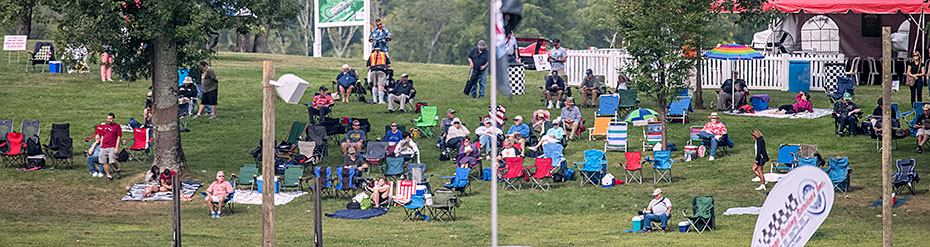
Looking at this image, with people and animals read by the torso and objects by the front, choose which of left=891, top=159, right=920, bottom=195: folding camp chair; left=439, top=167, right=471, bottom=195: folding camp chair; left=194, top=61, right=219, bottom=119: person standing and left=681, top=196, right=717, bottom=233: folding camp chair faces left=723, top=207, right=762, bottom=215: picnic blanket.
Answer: left=891, top=159, right=920, bottom=195: folding camp chair

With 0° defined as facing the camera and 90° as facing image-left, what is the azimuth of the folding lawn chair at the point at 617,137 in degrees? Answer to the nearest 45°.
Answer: approximately 0°

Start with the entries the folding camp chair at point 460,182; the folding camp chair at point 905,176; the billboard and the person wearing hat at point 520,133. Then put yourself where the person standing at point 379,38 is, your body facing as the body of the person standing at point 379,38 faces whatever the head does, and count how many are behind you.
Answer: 1

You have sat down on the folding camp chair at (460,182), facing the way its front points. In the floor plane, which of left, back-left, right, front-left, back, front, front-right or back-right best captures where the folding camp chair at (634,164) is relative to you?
back-left

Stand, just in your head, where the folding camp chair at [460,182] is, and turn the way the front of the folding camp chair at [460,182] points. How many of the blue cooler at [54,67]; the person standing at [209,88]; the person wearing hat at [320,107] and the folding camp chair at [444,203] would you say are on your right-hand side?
3
